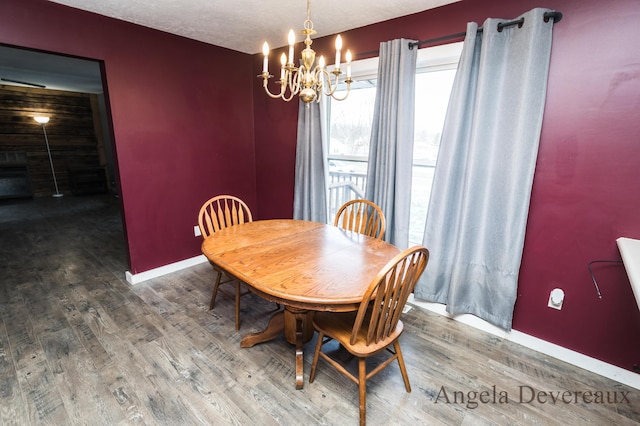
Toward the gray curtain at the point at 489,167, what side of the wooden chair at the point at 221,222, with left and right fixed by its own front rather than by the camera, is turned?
front

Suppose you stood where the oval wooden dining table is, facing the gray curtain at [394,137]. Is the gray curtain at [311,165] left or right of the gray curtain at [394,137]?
left

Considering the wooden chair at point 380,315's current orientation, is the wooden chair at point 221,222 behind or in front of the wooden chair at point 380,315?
in front

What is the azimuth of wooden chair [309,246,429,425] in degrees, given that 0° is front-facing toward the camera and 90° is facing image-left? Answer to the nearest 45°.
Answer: approximately 135°

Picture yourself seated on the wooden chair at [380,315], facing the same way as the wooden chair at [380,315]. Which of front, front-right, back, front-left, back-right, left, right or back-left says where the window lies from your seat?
front-right

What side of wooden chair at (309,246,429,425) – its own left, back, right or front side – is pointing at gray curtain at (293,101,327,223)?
front

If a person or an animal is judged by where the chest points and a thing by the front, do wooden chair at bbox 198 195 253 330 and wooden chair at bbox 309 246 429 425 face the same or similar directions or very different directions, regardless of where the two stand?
very different directions

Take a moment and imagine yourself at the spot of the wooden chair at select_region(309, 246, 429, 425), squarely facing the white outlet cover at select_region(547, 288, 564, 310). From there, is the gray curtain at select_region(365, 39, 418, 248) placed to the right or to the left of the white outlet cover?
left

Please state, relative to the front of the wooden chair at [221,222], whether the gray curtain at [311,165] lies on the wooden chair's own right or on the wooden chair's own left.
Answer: on the wooden chair's own left

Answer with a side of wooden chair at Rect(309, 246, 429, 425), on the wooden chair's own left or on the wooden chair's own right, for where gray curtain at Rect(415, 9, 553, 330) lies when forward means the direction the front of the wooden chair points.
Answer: on the wooden chair's own right

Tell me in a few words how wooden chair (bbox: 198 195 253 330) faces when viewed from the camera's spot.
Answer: facing the viewer and to the right of the viewer

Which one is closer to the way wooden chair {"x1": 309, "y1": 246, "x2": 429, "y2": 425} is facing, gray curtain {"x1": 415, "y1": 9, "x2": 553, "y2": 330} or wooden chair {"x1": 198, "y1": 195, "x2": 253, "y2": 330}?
the wooden chair
